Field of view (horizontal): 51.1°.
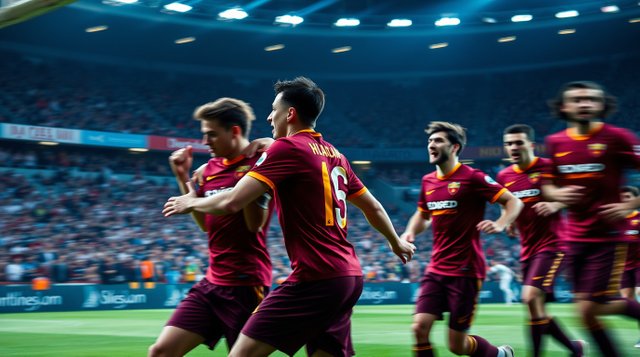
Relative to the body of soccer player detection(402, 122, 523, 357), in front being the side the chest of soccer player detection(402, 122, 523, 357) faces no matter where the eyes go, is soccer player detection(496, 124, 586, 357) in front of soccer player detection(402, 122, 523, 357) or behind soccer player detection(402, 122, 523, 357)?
behind

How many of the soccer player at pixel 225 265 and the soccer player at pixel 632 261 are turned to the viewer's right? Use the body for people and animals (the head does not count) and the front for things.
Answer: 0

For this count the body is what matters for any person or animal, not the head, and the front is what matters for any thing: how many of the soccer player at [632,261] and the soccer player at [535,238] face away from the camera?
0

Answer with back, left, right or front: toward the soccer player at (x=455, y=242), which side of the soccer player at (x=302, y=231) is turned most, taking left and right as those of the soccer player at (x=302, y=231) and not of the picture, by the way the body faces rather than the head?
right

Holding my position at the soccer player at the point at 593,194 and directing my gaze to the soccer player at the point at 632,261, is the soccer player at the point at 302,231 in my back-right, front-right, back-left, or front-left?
back-left

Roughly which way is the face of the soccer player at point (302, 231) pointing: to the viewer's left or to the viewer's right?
to the viewer's left

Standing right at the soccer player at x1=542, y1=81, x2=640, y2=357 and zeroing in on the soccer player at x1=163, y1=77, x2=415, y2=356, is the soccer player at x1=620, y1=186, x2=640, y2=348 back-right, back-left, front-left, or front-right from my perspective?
back-right

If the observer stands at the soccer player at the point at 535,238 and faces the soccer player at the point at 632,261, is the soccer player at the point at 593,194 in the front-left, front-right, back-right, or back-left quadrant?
back-right

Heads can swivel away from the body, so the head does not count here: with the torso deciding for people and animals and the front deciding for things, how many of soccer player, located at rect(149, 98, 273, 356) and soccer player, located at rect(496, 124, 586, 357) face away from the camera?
0
